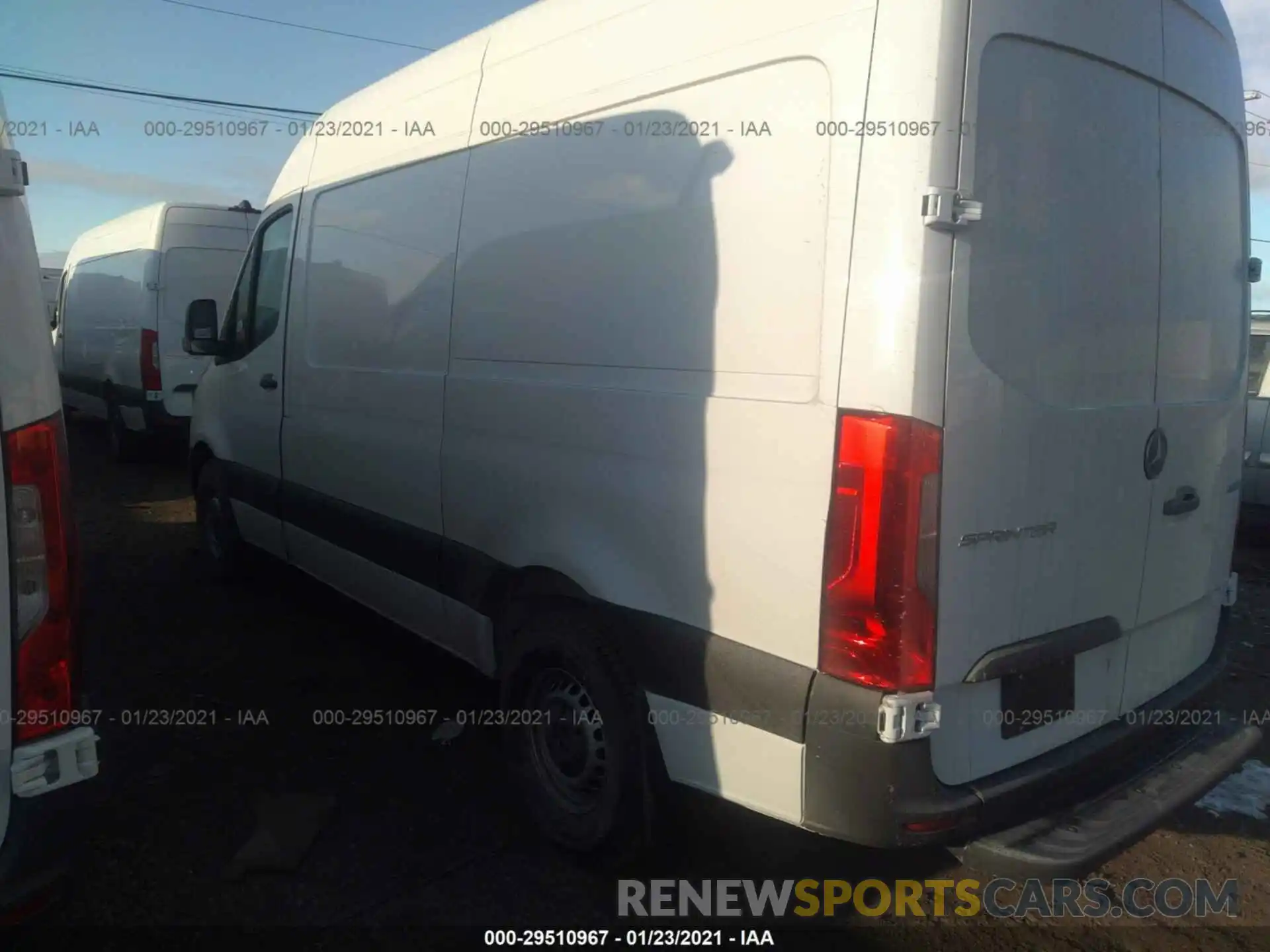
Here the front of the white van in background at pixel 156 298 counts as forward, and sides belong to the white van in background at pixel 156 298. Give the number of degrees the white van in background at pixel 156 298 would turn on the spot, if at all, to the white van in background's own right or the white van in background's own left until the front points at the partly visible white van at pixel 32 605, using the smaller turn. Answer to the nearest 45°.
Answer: approximately 135° to the white van in background's own left

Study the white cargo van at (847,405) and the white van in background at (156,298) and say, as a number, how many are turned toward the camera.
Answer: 0

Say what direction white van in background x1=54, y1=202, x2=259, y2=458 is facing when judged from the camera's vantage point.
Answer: facing away from the viewer and to the left of the viewer

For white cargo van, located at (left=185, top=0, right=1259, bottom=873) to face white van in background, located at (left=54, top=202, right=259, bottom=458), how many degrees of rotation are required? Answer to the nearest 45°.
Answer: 0° — it already faces it

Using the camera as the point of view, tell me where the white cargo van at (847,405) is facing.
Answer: facing away from the viewer and to the left of the viewer

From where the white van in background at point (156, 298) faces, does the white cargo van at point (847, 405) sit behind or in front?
behind

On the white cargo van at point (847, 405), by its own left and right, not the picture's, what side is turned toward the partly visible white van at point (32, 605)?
left
